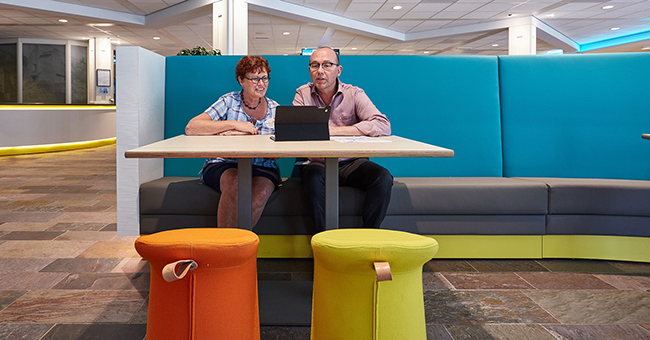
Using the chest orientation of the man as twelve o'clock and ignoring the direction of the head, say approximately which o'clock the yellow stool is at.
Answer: The yellow stool is roughly at 12 o'clock from the man.

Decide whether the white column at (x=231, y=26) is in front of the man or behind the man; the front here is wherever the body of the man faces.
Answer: behind

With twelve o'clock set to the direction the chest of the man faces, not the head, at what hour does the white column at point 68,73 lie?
The white column is roughly at 5 o'clock from the man.

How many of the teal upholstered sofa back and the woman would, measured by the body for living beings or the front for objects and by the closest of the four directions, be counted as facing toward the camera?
2

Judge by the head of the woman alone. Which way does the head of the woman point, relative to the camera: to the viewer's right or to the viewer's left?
to the viewer's right

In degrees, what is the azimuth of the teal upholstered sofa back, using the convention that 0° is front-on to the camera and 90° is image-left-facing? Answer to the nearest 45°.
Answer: approximately 0°

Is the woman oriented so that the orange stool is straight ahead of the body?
yes

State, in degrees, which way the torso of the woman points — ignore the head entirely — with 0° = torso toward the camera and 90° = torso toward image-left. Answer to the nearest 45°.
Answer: approximately 0°
